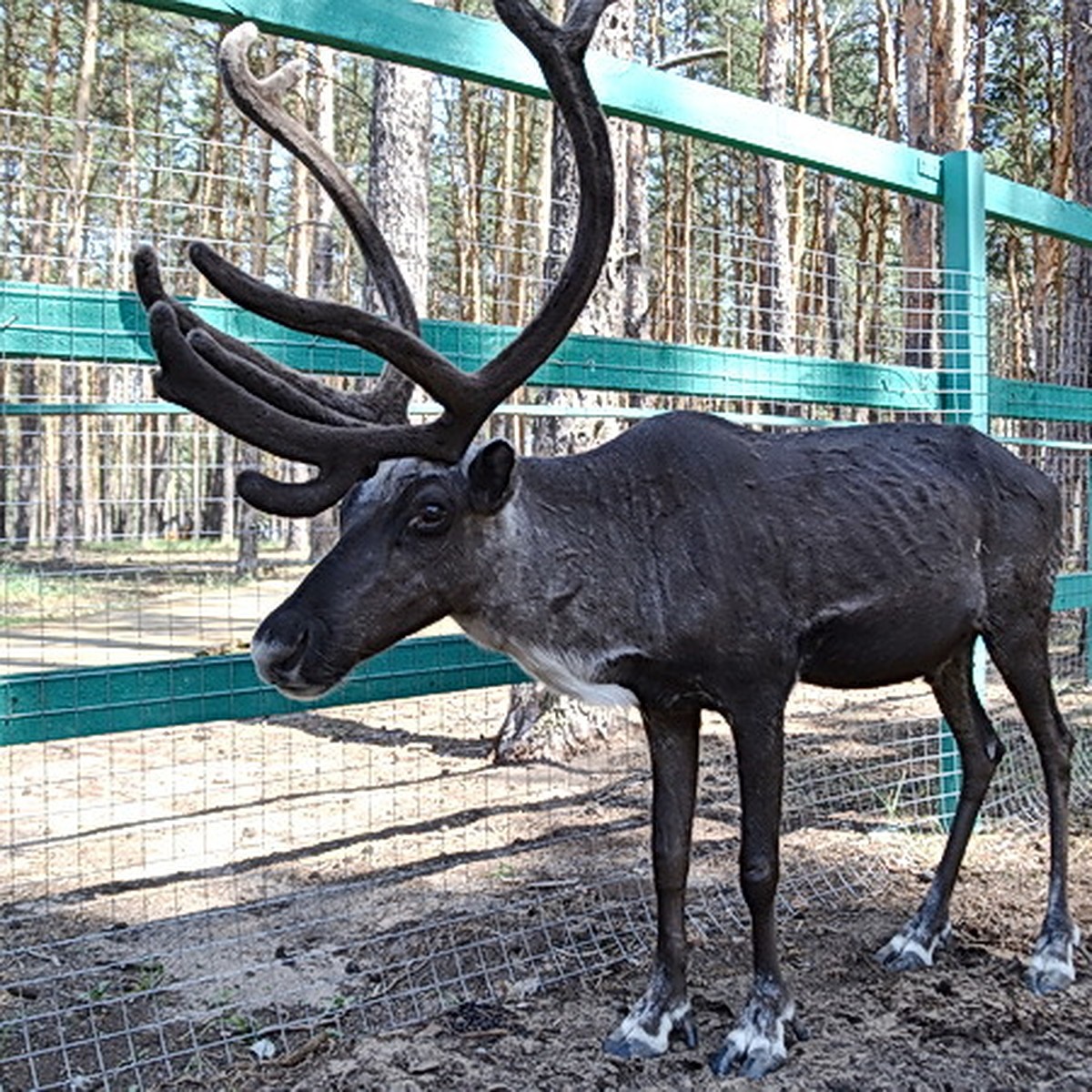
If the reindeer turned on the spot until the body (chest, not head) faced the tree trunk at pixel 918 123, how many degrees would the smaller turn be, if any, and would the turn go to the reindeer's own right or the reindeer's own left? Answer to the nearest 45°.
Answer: approximately 135° to the reindeer's own right

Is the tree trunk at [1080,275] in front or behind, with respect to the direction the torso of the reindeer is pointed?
behind

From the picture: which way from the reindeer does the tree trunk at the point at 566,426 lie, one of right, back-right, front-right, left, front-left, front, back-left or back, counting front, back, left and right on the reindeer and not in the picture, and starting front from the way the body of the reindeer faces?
back-right

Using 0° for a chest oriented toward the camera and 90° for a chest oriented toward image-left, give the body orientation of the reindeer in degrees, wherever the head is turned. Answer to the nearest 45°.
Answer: approximately 45°

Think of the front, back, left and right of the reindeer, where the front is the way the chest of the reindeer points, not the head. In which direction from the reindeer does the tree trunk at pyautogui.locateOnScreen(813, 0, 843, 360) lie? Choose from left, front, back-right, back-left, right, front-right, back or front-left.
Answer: back-right
